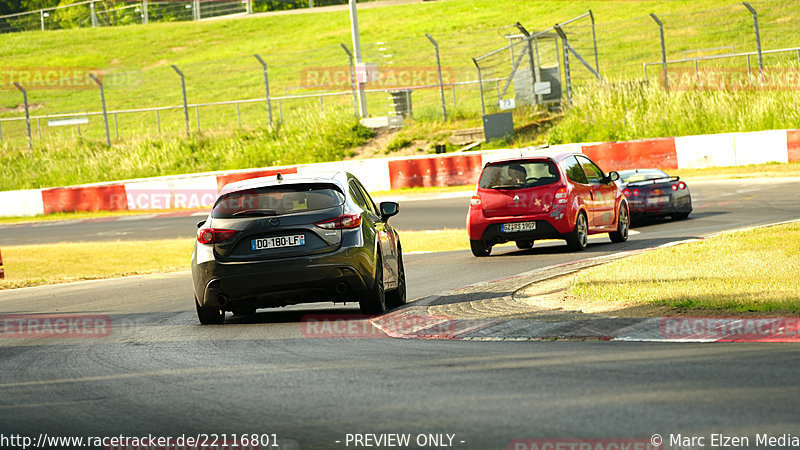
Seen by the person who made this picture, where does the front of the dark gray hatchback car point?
facing away from the viewer

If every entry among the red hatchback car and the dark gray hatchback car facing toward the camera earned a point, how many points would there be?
0

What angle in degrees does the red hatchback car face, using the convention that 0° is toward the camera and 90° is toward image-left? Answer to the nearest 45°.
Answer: approximately 225°

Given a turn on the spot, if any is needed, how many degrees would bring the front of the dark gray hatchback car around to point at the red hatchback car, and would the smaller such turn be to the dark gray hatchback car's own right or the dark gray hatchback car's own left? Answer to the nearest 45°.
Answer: approximately 45° to the dark gray hatchback car's own right

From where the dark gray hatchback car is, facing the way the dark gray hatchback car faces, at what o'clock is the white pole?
The white pole is roughly at 12 o'clock from the dark gray hatchback car.

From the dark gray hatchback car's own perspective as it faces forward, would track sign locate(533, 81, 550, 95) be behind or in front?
in front

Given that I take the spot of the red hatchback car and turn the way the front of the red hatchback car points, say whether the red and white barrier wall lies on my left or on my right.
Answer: on my left

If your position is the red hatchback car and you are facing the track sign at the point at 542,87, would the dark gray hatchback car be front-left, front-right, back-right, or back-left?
back-left

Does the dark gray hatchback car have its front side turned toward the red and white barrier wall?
yes
